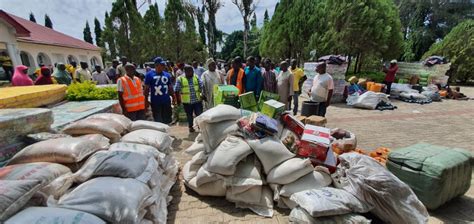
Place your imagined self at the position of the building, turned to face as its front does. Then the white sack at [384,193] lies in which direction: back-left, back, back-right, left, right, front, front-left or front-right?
front-right

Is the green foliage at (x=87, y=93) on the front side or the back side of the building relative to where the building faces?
on the front side

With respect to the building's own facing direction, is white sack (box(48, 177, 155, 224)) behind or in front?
in front

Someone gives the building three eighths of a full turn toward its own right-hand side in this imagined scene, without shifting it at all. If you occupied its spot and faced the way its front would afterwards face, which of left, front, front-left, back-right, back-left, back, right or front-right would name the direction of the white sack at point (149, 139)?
left

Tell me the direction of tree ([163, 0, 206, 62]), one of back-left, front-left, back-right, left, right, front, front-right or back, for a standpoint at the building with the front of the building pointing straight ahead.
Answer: front-left

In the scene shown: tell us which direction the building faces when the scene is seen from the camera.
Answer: facing the viewer and to the right of the viewer

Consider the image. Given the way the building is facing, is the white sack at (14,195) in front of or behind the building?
in front

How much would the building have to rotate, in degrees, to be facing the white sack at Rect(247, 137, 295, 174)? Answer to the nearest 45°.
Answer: approximately 45° to its right

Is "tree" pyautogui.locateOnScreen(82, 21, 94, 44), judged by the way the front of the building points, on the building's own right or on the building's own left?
on the building's own left

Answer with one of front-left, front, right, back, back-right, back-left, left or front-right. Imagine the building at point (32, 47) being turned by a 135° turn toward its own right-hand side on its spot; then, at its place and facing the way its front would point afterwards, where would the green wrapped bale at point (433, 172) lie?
left

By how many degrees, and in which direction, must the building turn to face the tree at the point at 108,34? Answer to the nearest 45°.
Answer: approximately 90° to its left

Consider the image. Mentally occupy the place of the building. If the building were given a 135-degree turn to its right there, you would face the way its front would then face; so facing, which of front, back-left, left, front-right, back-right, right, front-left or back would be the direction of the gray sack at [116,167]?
left

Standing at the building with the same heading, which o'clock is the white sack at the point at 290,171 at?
The white sack is roughly at 1 o'clock from the building.
